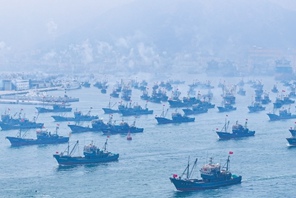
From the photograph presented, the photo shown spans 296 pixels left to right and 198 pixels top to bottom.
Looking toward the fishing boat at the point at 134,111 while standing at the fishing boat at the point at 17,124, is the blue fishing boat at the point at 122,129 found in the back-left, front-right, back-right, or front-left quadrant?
front-right

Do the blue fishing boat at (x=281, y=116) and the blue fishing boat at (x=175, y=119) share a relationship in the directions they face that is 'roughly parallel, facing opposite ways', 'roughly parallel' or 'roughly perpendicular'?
roughly parallel
